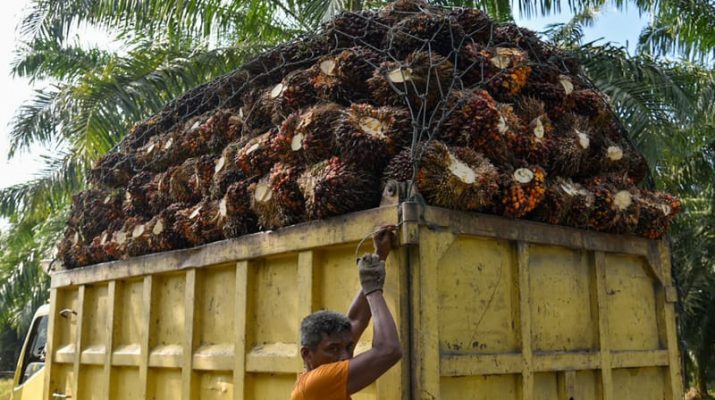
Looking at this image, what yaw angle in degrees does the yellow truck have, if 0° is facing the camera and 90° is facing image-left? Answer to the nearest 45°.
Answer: approximately 135°

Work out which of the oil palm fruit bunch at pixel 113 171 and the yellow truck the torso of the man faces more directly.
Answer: the yellow truck

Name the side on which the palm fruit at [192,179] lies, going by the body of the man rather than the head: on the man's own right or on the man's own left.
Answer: on the man's own left
